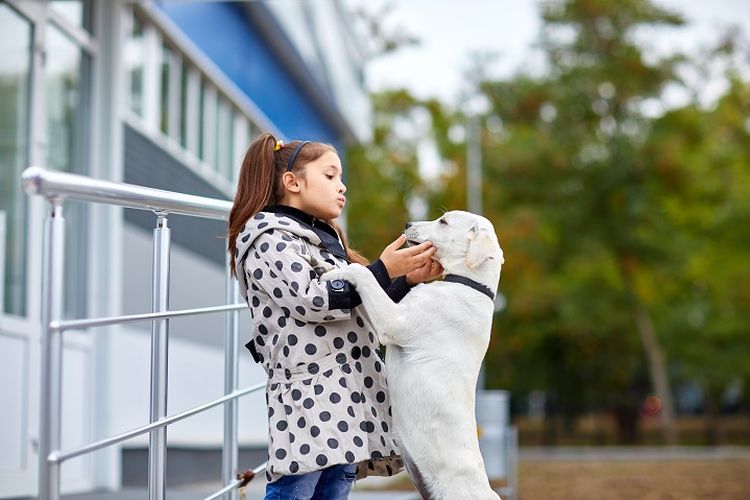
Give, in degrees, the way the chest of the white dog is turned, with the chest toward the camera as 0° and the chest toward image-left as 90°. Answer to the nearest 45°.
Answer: approximately 90°

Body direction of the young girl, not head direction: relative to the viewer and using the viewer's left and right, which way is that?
facing to the right of the viewer

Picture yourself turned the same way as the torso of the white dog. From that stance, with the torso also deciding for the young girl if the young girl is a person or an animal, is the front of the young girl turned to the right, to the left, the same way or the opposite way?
the opposite way

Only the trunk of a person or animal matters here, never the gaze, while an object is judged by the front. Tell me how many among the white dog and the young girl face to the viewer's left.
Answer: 1

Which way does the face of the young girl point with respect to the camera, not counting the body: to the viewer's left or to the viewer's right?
to the viewer's right

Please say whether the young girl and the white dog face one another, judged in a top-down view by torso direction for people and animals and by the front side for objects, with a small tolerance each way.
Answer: yes
